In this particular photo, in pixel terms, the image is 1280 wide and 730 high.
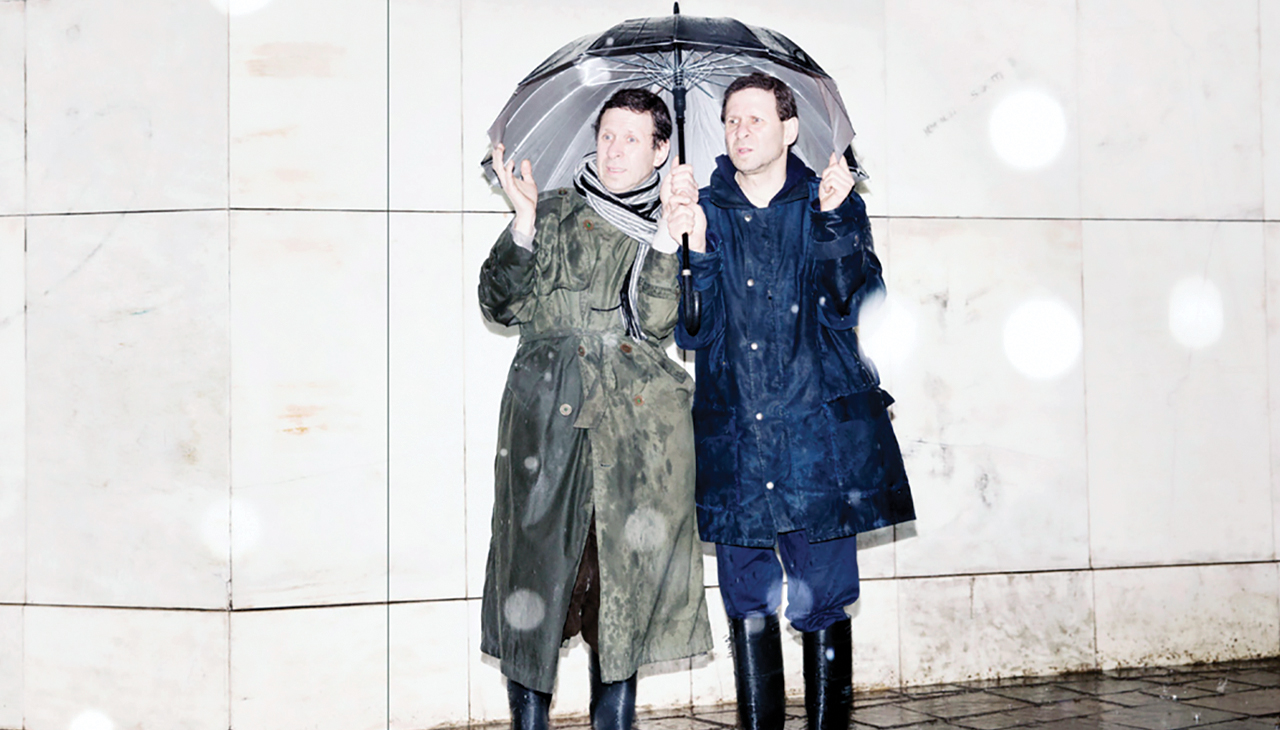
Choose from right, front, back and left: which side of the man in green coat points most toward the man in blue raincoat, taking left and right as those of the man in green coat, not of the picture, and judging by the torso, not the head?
left

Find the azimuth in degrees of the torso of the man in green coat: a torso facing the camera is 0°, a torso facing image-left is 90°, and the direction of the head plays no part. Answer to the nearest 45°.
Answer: approximately 0°
